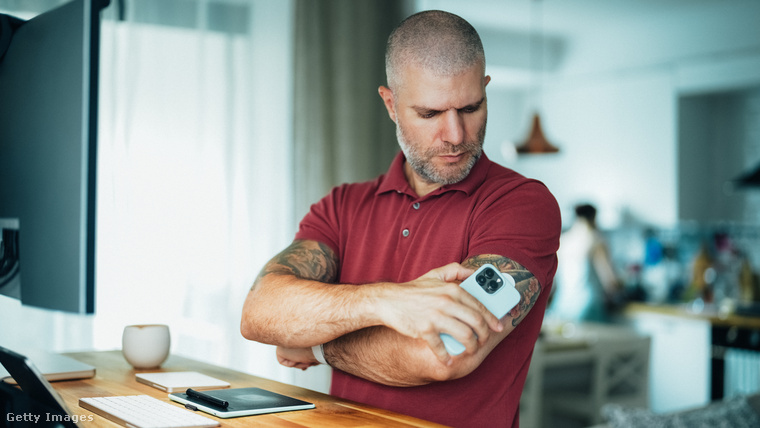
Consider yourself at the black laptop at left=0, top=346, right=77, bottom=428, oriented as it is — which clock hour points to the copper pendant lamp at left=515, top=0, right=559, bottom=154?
The copper pendant lamp is roughly at 12 o'clock from the black laptop.

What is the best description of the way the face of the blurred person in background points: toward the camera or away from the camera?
away from the camera

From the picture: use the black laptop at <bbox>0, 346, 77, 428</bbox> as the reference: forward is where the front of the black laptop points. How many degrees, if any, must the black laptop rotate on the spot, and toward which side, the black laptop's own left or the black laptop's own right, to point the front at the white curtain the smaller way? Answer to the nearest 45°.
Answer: approximately 45° to the black laptop's own left

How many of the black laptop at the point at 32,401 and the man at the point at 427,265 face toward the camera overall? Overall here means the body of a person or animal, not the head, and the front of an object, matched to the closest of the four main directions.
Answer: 1

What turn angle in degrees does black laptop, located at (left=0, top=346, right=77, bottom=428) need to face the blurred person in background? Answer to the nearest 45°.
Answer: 0° — it already faces them

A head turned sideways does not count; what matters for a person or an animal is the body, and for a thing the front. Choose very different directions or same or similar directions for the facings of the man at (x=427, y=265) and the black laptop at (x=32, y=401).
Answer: very different directions

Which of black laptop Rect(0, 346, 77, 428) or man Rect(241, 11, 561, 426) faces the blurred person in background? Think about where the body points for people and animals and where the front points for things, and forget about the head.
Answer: the black laptop

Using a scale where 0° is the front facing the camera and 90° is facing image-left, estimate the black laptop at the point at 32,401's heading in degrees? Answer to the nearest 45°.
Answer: approximately 225°
